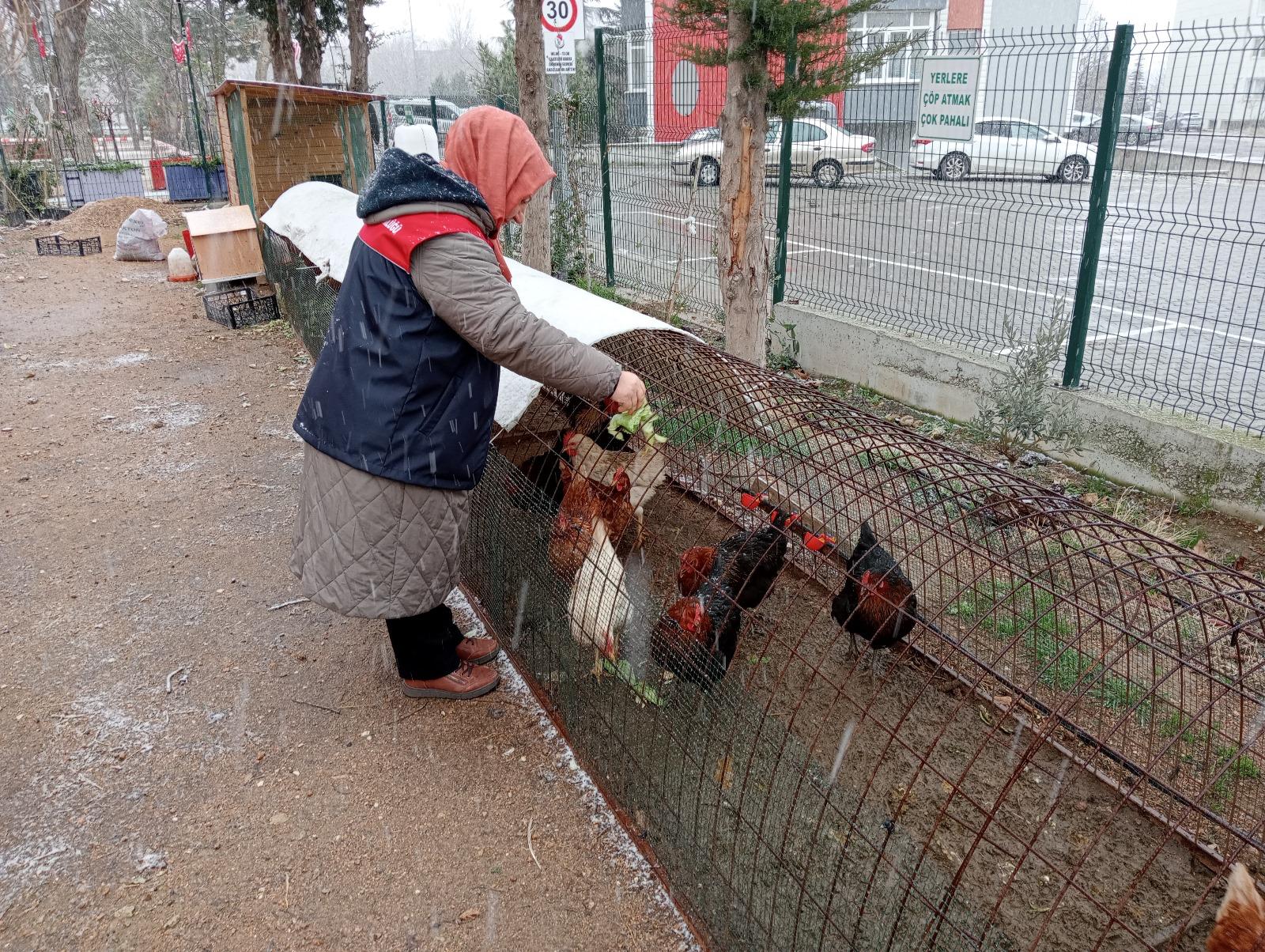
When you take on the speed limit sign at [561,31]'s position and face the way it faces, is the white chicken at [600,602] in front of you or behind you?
in front

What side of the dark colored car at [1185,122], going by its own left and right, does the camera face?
left

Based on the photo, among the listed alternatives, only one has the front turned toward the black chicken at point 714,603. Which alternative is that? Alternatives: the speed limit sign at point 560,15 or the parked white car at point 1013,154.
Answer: the speed limit sign

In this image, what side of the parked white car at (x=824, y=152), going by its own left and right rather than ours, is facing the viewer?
left

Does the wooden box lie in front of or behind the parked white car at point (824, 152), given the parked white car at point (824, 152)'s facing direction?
in front

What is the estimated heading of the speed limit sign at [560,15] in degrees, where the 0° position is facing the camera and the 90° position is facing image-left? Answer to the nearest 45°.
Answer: approximately 0°

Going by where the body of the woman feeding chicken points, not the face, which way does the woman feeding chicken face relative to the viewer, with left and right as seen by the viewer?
facing to the right of the viewer

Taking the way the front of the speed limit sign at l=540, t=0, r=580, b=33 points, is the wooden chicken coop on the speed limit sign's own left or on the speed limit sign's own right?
on the speed limit sign's own right

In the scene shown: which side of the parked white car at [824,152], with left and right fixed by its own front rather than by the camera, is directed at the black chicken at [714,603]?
left

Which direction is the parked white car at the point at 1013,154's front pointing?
to the viewer's right
